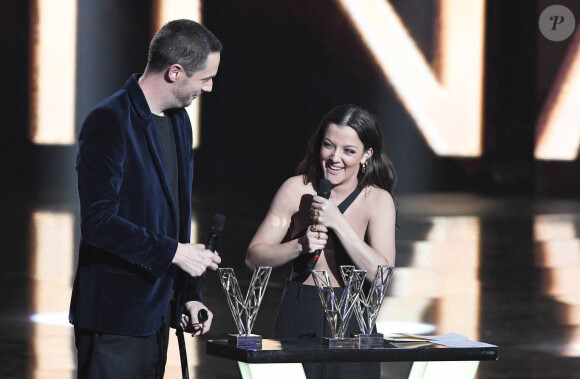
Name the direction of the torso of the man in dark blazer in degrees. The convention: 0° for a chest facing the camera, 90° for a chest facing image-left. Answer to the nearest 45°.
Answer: approximately 315°

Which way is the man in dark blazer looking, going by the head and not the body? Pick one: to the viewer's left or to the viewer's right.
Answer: to the viewer's right

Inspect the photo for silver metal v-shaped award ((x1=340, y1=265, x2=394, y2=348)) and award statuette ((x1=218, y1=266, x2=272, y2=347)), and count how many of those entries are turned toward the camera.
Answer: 2

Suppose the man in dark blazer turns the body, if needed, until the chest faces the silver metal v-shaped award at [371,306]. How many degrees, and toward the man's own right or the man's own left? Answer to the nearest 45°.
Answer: approximately 45° to the man's own left

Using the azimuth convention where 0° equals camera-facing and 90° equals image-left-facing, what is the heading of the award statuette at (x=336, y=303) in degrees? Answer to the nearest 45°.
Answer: approximately 0°

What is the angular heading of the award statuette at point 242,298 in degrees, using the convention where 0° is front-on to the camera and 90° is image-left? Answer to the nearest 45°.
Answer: approximately 0°
